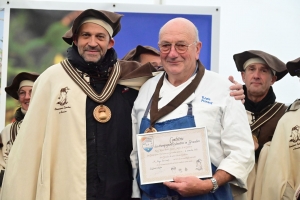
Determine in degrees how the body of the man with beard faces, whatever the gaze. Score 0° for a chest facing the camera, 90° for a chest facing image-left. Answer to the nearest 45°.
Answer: approximately 0°

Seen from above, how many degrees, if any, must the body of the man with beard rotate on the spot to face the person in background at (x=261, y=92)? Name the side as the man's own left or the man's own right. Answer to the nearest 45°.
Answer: approximately 135° to the man's own left

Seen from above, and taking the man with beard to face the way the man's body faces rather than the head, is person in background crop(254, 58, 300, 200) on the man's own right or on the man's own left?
on the man's own left
